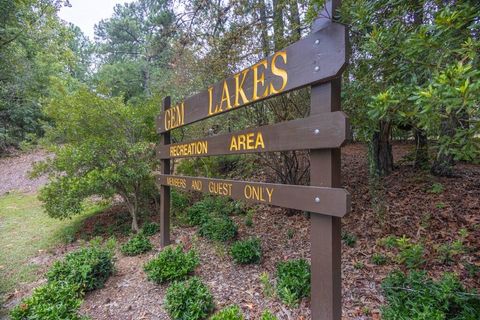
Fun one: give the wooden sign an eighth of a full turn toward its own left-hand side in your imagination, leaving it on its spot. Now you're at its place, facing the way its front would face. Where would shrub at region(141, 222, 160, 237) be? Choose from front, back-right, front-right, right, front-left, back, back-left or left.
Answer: back-right

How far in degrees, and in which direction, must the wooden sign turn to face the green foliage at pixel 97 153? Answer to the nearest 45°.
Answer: approximately 90° to its right

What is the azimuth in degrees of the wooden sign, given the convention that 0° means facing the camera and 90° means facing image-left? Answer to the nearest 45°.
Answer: approximately 45°

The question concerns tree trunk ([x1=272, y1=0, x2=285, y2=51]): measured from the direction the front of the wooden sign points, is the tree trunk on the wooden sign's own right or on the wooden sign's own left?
on the wooden sign's own right

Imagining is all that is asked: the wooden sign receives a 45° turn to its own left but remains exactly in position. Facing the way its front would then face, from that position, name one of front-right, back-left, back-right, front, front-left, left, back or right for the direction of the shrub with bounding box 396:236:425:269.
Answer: back-left
